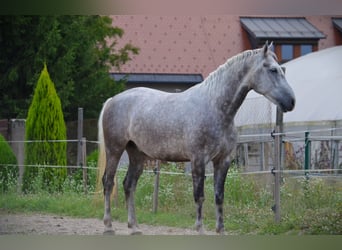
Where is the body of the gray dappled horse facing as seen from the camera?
to the viewer's right

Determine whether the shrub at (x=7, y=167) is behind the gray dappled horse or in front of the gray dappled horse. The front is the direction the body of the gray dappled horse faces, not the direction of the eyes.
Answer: behind

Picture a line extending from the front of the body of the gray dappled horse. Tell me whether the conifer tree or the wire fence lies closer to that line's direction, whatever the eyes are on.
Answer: the wire fence
